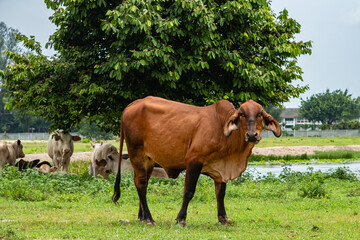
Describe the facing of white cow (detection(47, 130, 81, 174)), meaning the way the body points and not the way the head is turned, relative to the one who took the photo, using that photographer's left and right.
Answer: facing the viewer

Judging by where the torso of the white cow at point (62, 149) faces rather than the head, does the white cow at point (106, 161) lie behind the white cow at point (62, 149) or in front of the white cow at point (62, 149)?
in front

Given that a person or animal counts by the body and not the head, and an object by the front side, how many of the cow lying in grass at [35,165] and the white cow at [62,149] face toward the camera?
1

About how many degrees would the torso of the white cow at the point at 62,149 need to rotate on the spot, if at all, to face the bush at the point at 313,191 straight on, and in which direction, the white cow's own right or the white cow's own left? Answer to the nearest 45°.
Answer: approximately 45° to the white cow's own left

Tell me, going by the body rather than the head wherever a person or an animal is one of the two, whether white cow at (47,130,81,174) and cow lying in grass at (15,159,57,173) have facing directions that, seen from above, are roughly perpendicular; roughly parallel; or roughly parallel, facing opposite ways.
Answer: roughly perpendicular

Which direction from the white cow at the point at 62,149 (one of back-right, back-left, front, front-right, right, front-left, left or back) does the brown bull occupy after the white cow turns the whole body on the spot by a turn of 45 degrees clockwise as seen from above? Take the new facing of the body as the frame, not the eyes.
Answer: front-left
